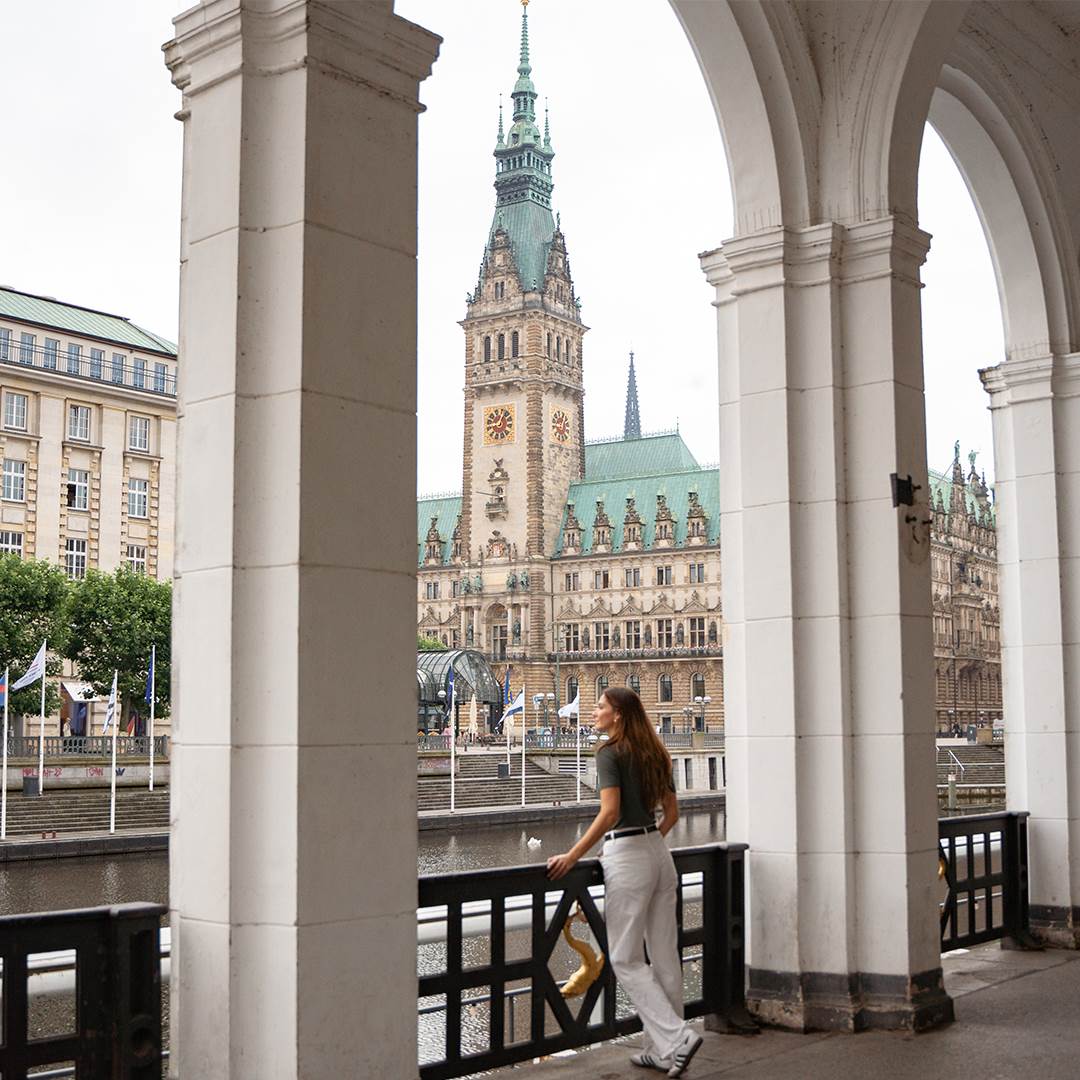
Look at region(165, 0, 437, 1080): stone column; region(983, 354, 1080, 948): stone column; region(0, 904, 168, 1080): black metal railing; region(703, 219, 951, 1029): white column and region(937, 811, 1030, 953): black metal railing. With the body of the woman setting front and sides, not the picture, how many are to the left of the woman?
2

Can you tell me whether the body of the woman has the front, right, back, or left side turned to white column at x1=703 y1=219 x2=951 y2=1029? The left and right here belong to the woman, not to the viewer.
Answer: right

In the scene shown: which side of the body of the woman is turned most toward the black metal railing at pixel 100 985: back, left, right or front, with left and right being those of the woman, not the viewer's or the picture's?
left

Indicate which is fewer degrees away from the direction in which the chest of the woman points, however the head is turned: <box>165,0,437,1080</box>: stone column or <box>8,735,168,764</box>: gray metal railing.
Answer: the gray metal railing

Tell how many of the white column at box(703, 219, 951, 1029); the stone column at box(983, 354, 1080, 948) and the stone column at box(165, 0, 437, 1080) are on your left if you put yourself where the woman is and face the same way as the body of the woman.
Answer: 1

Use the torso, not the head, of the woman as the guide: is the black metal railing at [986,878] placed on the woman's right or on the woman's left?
on the woman's right

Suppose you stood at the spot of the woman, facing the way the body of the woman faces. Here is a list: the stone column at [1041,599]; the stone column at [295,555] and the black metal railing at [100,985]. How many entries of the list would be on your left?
2

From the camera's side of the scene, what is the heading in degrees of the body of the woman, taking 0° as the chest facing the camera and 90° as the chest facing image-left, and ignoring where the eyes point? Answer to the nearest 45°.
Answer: approximately 135°
